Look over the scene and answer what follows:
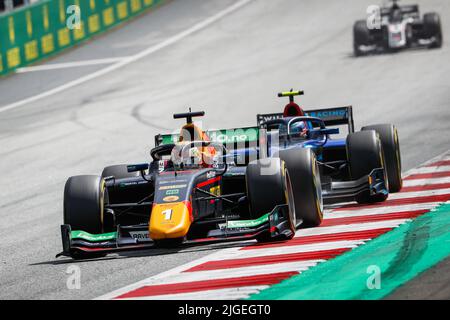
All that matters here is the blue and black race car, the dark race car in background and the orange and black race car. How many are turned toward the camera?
3

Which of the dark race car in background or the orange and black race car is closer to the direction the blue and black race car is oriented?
the orange and black race car

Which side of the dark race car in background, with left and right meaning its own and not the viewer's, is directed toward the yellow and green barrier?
right

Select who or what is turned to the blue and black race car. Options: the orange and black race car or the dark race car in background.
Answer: the dark race car in background

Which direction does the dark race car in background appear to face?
toward the camera

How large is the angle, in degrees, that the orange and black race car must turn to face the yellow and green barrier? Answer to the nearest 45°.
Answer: approximately 180°

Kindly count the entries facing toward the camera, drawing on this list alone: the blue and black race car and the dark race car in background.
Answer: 2

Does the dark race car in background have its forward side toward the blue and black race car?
yes

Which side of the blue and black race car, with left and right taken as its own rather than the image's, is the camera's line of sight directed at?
front

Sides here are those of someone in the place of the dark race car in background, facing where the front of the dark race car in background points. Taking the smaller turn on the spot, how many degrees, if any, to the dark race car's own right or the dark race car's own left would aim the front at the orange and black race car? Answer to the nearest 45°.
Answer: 0° — it already faces it

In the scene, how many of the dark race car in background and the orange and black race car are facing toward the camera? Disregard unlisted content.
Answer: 2

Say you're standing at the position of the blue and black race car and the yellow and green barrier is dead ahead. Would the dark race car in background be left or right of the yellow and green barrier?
right
